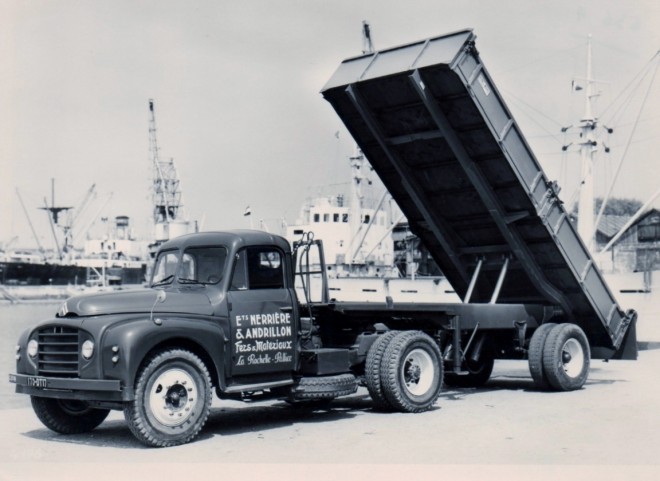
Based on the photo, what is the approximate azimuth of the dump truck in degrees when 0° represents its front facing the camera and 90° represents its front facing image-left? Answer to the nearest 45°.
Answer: approximately 45°
